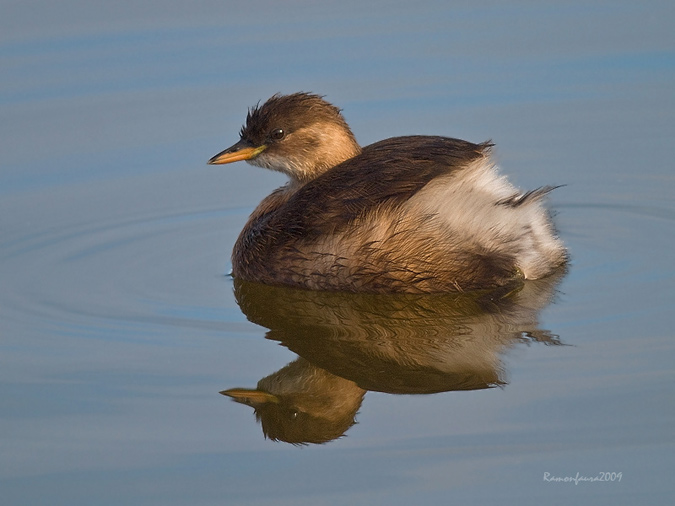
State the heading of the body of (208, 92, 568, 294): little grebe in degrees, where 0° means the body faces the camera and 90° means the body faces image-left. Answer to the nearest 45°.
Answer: approximately 90°
